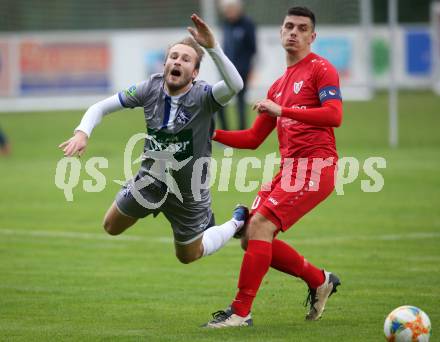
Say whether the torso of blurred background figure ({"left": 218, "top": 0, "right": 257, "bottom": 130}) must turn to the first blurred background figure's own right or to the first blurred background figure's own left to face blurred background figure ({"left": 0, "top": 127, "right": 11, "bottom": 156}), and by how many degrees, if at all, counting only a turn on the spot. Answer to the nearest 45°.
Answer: approximately 45° to the first blurred background figure's own right

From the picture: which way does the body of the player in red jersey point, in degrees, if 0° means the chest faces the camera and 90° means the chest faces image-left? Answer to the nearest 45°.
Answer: approximately 45°

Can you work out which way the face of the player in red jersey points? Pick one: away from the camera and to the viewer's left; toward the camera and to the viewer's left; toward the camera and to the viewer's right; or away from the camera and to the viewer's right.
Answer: toward the camera and to the viewer's left

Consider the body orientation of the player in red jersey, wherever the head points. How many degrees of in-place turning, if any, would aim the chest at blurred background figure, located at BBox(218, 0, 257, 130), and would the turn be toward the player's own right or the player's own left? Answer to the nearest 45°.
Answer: approximately 135° to the player's own right

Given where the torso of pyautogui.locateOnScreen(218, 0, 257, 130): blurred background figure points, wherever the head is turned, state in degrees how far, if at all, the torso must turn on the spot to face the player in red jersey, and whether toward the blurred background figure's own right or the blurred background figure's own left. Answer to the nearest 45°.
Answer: approximately 45° to the blurred background figure's own left

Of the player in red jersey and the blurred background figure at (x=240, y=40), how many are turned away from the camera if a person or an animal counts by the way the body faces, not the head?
0

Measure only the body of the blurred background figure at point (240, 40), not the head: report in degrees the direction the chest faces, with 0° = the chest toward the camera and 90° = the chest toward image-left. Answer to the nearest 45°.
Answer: approximately 45°

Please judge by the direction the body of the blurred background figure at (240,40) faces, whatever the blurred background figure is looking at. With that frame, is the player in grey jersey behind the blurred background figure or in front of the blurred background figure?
in front
